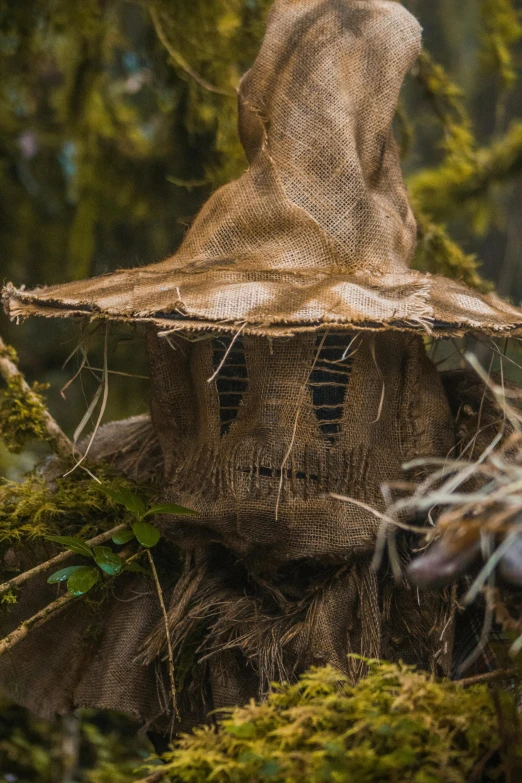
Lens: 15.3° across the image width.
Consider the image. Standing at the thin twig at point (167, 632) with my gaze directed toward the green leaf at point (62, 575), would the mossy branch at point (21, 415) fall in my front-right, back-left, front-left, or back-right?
front-right

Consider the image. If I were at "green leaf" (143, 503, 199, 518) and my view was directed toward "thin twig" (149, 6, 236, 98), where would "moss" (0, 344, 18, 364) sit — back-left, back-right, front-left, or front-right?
front-left

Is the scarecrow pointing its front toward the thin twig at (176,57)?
no

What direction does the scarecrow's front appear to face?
toward the camera

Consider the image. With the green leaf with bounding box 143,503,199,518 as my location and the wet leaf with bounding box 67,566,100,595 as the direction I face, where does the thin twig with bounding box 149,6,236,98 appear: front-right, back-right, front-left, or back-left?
back-right
